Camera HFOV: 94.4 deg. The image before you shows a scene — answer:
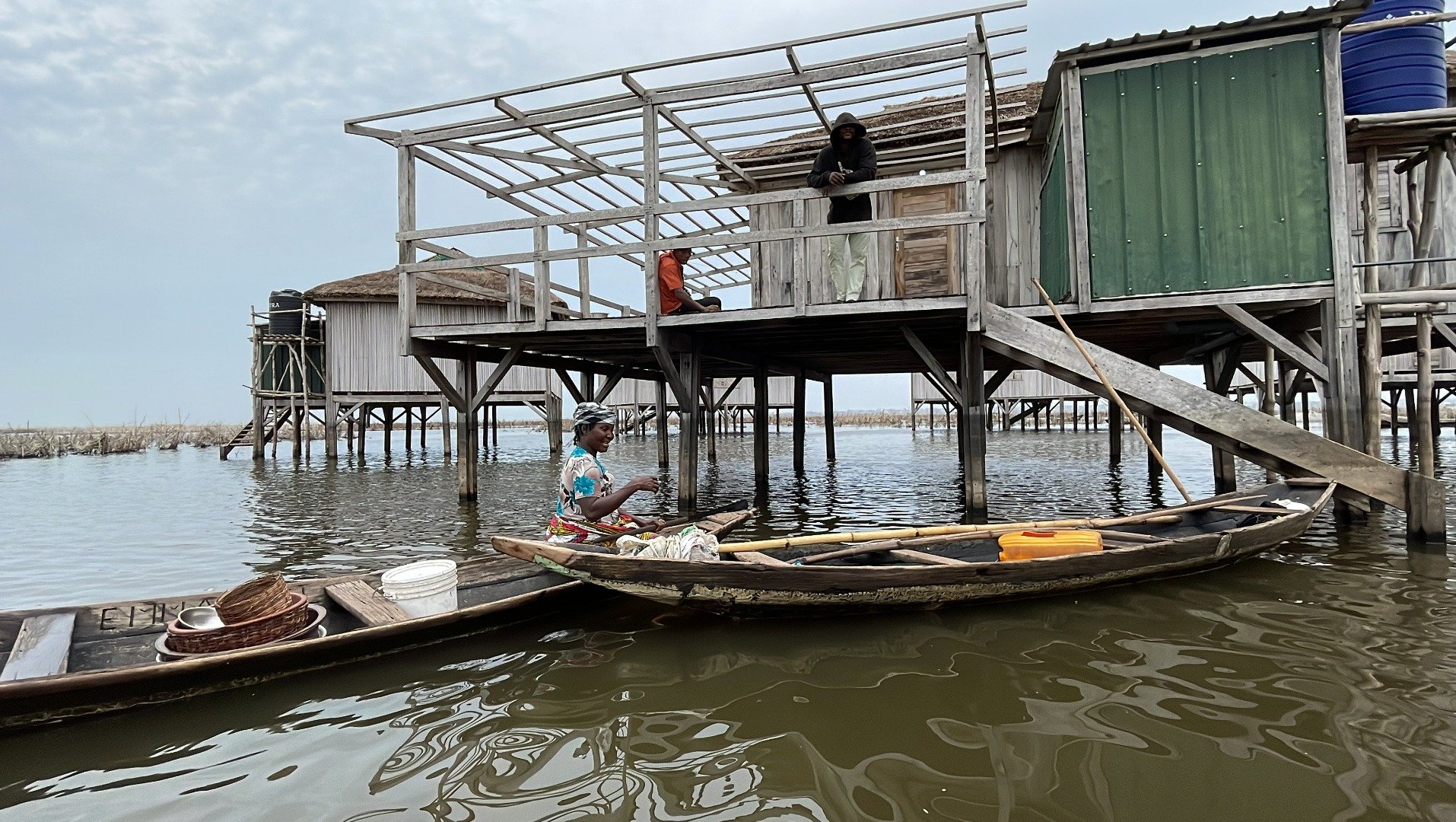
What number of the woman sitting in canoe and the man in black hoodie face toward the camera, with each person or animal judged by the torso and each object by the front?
1

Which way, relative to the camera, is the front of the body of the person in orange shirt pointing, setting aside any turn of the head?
to the viewer's right

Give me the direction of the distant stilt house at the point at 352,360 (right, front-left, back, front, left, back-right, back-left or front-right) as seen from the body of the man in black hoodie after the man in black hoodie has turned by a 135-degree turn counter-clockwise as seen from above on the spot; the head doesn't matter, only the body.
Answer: left

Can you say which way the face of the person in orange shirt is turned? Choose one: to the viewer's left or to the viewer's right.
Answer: to the viewer's right

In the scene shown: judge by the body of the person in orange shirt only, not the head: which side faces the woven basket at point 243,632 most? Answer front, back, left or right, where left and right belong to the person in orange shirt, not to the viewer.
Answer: right

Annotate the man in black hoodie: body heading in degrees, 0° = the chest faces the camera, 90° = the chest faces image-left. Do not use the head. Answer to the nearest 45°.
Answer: approximately 0°

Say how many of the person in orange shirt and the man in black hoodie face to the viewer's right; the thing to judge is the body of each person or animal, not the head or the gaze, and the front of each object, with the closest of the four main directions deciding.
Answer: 1

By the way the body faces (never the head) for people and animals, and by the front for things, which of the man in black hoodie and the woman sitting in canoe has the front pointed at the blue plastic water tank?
the woman sitting in canoe

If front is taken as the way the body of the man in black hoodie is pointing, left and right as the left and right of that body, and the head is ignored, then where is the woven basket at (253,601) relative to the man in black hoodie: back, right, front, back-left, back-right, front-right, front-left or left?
front-right

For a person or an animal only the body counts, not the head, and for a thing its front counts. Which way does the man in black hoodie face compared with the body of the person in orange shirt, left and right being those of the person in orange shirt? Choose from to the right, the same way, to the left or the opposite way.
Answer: to the right

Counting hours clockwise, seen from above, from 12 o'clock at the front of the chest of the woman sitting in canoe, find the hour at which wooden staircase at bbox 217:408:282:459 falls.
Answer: The wooden staircase is roughly at 8 o'clock from the woman sitting in canoe.

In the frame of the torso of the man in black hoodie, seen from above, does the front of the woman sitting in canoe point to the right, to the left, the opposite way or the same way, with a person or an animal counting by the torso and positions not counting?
to the left

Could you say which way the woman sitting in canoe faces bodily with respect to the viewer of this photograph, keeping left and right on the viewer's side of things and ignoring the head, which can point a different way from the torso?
facing to the right of the viewer
